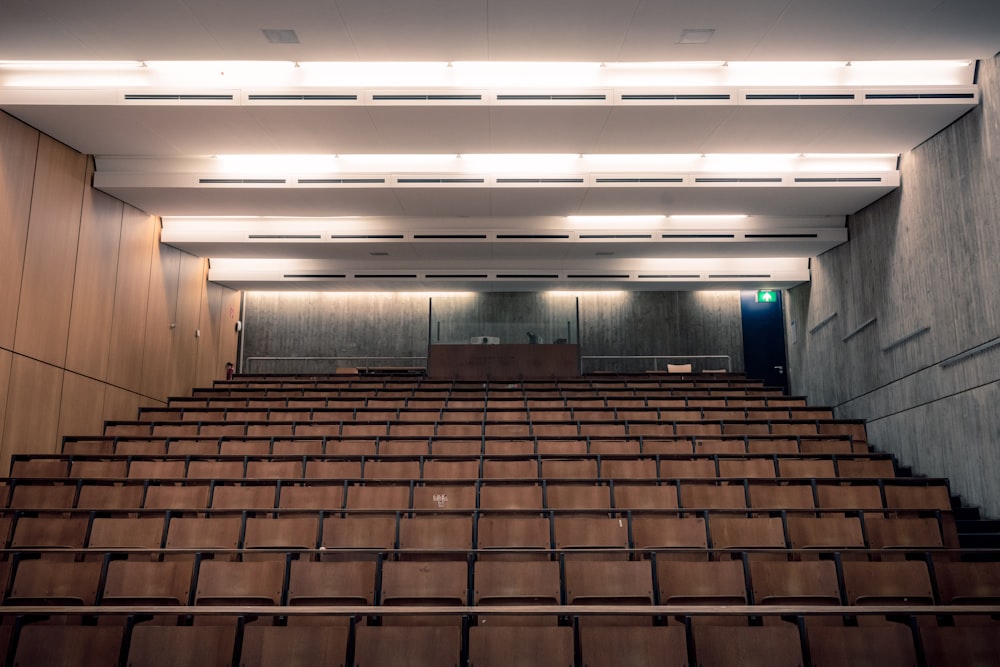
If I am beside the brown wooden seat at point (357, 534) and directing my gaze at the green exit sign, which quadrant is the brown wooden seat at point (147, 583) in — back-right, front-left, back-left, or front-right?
back-left

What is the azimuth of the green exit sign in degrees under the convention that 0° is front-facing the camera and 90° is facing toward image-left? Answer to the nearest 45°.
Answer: approximately 0°
